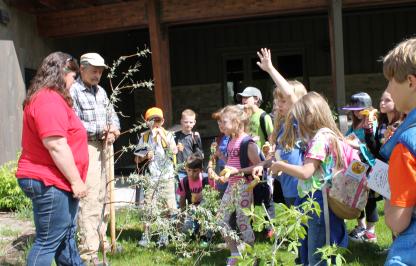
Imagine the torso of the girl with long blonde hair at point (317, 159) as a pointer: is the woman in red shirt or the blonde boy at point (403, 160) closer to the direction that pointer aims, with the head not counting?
the woman in red shirt

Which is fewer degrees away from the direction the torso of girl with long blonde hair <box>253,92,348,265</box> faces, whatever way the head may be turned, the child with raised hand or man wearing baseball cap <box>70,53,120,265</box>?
the man wearing baseball cap

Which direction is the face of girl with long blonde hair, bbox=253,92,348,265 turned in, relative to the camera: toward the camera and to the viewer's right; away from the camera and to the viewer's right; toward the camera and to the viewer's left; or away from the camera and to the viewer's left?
away from the camera and to the viewer's left

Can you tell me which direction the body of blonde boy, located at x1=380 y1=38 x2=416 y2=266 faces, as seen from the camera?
to the viewer's left

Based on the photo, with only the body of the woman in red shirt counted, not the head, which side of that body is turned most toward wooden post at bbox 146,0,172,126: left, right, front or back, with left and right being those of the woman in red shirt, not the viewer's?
left

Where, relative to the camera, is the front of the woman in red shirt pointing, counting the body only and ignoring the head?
to the viewer's right

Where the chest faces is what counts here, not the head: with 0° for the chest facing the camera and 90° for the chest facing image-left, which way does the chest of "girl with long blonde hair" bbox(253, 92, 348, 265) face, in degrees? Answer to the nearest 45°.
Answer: approximately 90°

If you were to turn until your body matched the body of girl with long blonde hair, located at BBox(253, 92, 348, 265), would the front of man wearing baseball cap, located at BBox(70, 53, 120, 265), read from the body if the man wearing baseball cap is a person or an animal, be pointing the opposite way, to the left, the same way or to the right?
the opposite way
